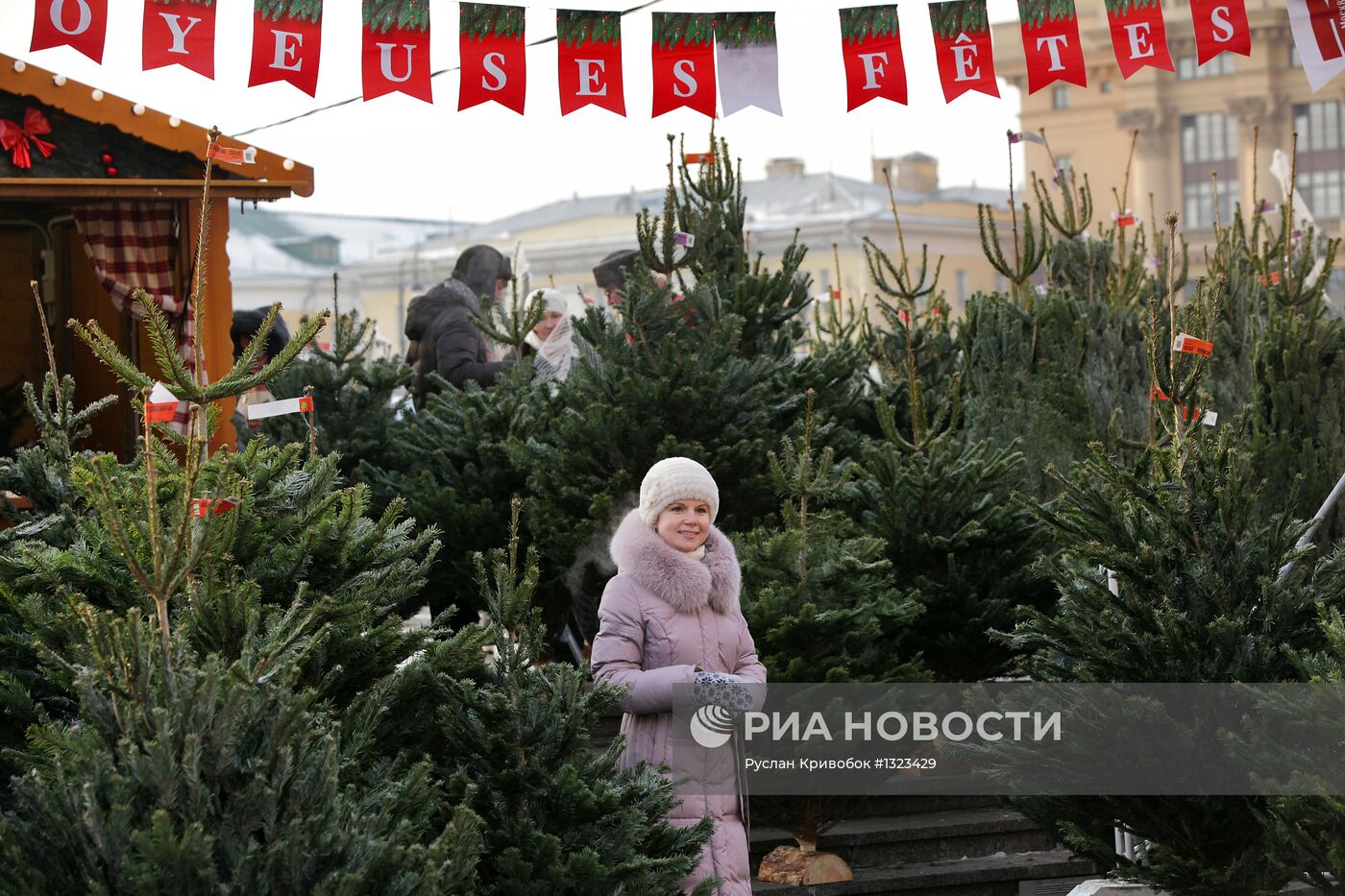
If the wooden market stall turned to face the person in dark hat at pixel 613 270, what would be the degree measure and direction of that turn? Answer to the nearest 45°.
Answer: approximately 90° to its left

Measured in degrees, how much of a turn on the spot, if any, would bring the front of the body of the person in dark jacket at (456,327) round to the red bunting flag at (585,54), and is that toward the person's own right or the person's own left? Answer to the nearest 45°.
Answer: approximately 45° to the person's own right

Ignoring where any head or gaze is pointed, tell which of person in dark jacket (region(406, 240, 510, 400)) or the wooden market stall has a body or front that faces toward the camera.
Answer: the wooden market stall

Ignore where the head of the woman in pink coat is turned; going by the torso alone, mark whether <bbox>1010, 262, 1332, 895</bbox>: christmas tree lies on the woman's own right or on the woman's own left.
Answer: on the woman's own left

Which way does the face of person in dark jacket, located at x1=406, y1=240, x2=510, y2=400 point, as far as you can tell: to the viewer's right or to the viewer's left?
to the viewer's right

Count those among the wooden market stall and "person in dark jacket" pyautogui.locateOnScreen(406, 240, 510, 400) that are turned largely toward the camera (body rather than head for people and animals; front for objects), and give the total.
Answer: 1

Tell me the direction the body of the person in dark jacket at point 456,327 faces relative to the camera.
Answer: to the viewer's right

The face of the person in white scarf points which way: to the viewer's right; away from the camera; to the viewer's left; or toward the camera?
toward the camera

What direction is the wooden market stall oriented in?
toward the camera
